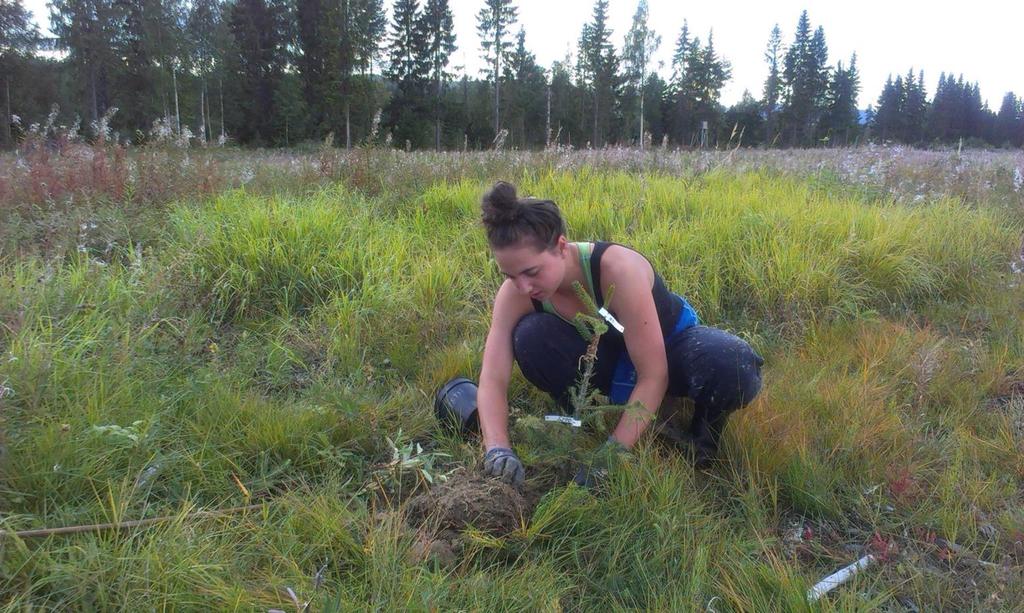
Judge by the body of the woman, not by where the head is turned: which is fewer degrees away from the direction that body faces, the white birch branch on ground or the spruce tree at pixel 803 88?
the white birch branch on ground

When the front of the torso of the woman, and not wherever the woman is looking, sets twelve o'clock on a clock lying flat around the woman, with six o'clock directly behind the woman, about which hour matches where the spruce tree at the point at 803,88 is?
The spruce tree is roughly at 5 o'clock from the woman.

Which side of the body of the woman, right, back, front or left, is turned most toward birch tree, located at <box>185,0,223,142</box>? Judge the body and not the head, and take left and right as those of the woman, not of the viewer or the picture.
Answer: right

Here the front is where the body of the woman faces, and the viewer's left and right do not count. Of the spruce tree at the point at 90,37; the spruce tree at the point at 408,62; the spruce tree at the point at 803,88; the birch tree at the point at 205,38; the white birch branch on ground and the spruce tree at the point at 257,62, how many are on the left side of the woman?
1

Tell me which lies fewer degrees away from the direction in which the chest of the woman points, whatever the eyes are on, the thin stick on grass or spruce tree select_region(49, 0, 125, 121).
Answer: the thin stick on grass

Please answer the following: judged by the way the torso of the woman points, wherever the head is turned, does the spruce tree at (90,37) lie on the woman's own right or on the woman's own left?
on the woman's own right

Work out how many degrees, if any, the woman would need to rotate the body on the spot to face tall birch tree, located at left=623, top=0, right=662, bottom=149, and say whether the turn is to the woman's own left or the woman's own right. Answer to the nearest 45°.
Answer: approximately 135° to the woman's own right

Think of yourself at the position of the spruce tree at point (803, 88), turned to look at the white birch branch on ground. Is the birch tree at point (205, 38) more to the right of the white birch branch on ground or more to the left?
right

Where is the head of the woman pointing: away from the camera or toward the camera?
toward the camera

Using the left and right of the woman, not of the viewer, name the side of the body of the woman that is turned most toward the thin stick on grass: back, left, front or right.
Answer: front

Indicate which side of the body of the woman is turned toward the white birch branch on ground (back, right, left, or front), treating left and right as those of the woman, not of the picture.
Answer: left

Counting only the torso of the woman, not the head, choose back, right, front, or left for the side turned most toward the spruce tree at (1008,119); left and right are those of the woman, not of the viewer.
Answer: back

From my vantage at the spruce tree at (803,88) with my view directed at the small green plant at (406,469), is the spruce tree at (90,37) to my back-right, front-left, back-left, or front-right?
front-right
